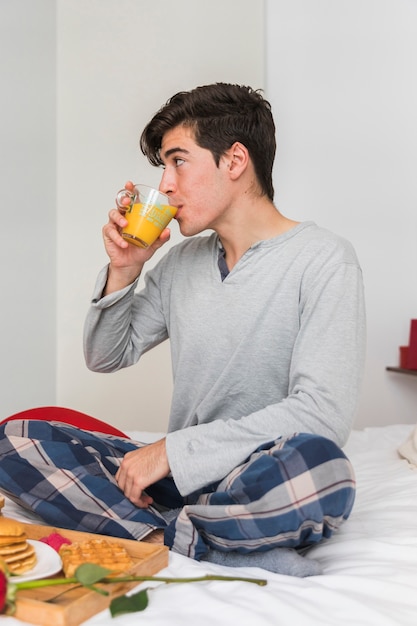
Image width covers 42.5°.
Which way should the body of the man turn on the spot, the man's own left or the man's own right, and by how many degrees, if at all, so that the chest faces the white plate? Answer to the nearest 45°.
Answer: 0° — they already face it

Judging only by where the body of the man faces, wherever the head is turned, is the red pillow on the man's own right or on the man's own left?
on the man's own right

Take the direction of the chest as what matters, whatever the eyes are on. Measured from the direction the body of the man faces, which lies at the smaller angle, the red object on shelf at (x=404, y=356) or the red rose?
the red rose

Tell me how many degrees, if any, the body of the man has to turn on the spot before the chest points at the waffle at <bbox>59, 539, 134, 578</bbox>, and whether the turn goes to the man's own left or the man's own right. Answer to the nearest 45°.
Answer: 0° — they already face it

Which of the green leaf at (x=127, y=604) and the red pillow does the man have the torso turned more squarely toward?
the green leaf

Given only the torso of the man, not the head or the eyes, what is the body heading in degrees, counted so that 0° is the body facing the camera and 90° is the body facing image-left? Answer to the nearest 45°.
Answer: approximately 45°

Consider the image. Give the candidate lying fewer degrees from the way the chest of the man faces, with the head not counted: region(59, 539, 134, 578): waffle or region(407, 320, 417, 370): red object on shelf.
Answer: the waffle

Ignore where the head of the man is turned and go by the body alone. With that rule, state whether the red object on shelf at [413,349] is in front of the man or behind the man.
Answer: behind

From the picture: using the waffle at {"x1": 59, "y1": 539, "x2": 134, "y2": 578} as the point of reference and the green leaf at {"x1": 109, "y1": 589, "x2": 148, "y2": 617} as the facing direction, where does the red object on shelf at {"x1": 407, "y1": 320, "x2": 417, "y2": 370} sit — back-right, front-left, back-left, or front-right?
back-left

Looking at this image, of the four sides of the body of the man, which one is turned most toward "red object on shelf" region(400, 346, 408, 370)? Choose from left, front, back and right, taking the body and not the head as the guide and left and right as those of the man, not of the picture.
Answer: back

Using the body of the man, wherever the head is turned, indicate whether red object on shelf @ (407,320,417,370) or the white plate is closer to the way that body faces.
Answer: the white plate

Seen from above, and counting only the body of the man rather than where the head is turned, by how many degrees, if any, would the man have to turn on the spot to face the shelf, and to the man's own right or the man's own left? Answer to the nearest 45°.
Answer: approximately 180°
